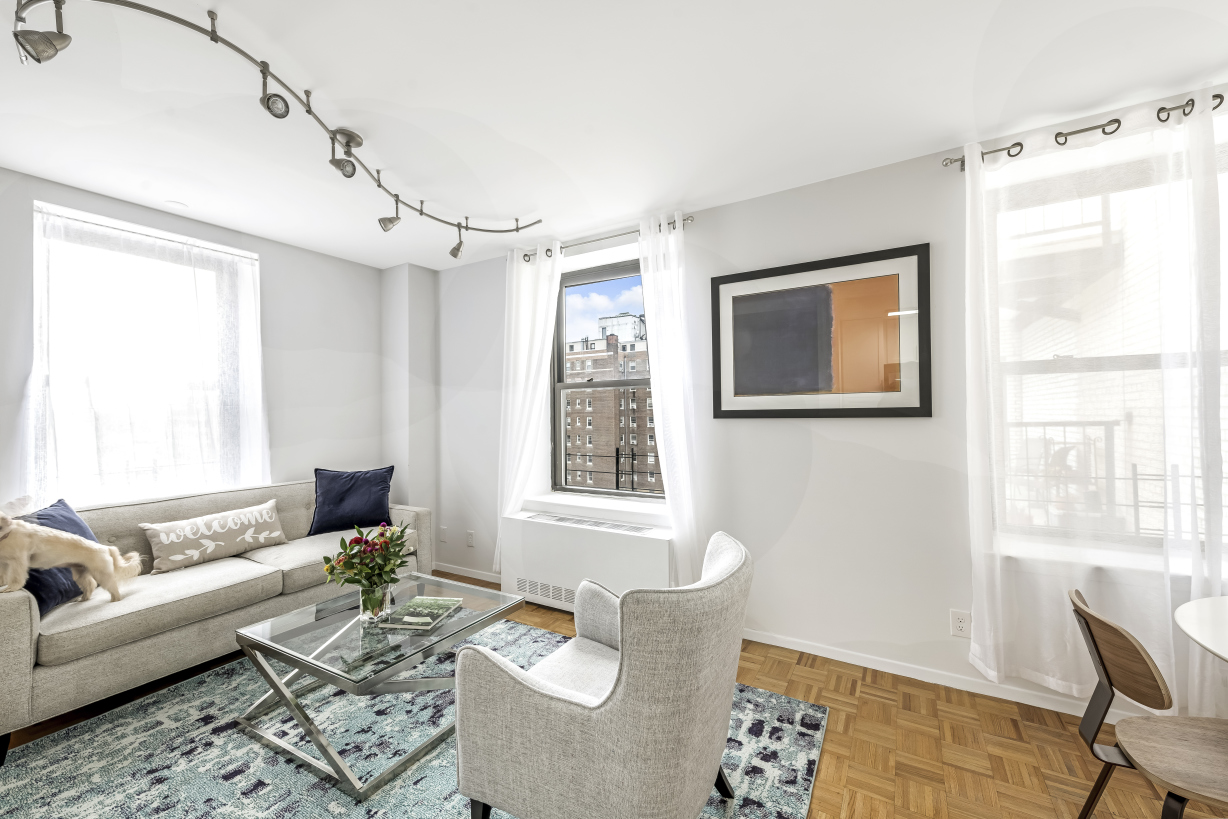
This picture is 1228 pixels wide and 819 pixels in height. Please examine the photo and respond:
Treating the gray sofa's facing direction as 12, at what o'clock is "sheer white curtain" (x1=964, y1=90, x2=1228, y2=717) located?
The sheer white curtain is roughly at 12 o'clock from the gray sofa.

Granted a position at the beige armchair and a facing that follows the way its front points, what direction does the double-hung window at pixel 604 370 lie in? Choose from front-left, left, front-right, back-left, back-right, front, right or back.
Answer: front-right

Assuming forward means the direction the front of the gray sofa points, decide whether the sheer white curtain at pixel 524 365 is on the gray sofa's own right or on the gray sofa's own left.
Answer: on the gray sofa's own left

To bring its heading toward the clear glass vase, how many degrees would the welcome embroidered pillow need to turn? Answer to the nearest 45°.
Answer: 0° — it already faces it

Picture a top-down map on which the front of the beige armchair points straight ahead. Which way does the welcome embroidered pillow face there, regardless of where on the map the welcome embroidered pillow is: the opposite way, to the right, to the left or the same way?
the opposite way

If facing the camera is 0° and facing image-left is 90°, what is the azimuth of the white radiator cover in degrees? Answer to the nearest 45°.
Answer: approximately 45°

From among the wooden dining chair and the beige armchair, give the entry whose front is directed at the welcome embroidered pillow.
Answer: the beige armchair

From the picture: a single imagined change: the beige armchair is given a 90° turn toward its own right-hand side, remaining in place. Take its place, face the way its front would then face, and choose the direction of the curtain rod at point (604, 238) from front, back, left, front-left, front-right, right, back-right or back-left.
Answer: front-left

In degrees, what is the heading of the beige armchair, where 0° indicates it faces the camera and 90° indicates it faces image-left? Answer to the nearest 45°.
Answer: approximately 135°

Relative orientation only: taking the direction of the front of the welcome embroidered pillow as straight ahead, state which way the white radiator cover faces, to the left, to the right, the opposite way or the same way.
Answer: to the right

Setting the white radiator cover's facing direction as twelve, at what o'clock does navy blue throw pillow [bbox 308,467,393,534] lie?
The navy blue throw pillow is roughly at 2 o'clock from the white radiator cover.

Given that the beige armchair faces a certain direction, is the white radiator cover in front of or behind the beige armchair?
in front

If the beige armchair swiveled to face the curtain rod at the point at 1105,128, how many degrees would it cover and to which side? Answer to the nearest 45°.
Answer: approximately 135° to its right

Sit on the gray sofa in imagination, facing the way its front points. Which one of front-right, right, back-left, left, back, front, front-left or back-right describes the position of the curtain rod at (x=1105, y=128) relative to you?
front

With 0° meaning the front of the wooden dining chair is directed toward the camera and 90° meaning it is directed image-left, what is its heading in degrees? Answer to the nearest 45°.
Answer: approximately 315°

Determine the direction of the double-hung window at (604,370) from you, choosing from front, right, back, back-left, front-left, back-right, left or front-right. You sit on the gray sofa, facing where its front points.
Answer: front-left

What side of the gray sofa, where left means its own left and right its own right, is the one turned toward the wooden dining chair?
front

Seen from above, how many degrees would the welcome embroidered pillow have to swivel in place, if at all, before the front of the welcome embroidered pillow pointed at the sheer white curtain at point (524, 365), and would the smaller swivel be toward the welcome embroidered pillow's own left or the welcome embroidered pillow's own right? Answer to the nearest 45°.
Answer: approximately 90° to the welcome embroidered pillow's own left
